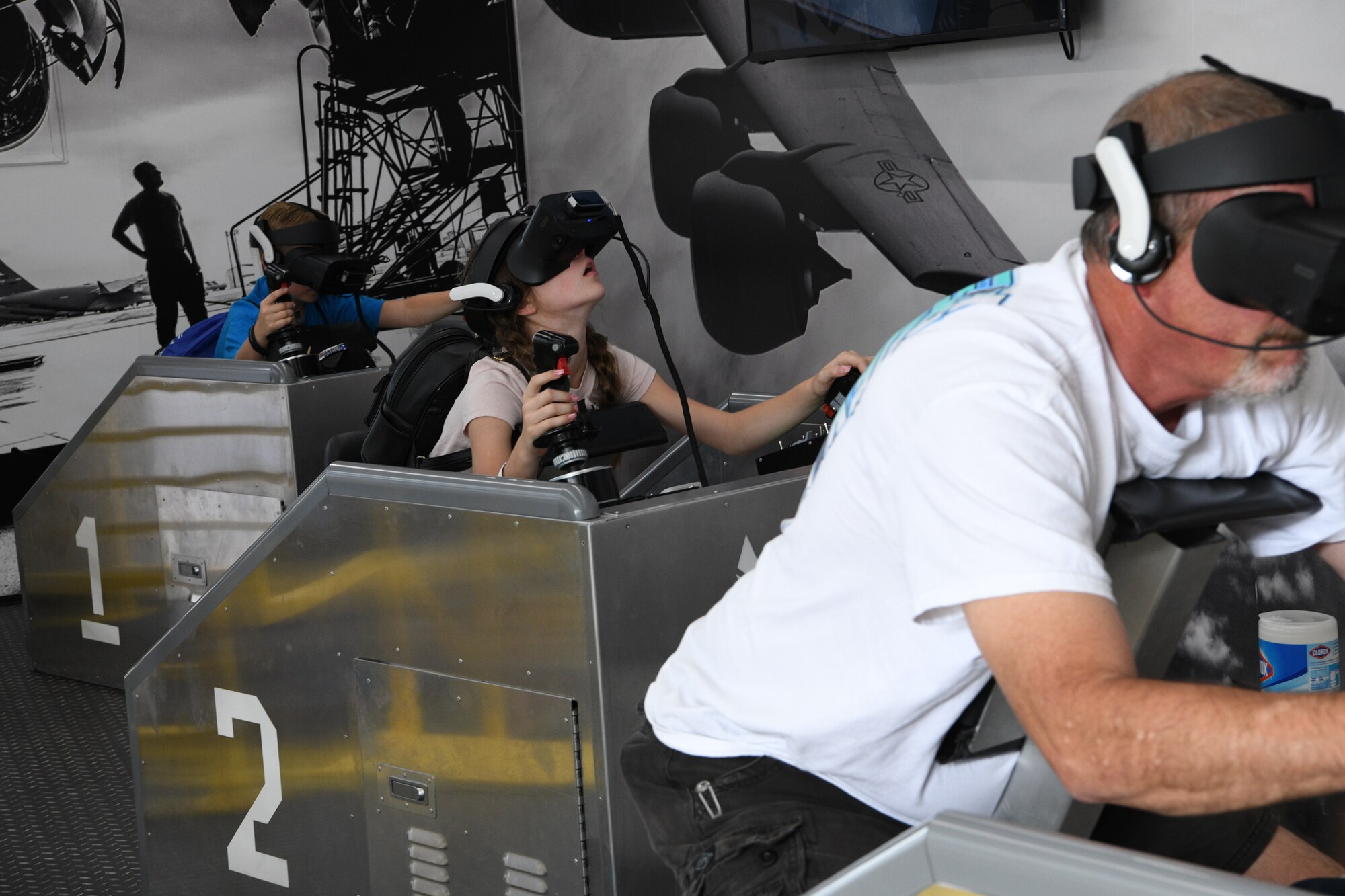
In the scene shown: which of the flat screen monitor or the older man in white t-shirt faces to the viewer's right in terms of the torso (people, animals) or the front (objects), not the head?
the older man in white t-shirt

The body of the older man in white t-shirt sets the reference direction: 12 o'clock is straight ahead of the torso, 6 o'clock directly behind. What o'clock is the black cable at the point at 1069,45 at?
The black cable is roughly at 9 o'clock from the older man in white t-shirt.

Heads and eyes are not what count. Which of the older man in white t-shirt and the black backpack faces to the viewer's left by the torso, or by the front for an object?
the black backpack

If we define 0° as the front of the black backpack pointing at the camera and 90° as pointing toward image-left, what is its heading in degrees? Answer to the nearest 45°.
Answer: approximately 90°

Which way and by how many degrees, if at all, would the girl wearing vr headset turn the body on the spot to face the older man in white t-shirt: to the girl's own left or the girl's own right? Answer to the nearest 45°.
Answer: approximately 45° to the girl's own right

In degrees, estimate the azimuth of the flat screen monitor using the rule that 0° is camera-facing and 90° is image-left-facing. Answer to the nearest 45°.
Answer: approximately 45°

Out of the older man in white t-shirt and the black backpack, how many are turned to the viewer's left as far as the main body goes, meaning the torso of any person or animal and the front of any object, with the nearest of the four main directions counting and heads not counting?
1

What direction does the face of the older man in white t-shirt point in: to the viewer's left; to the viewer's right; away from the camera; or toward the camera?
to the viewer's right

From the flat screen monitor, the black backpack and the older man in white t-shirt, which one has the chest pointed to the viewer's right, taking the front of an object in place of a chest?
the older man in white t-shirt

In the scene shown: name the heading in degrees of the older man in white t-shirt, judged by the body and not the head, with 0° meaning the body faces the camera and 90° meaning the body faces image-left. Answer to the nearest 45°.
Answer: approximately 270°
